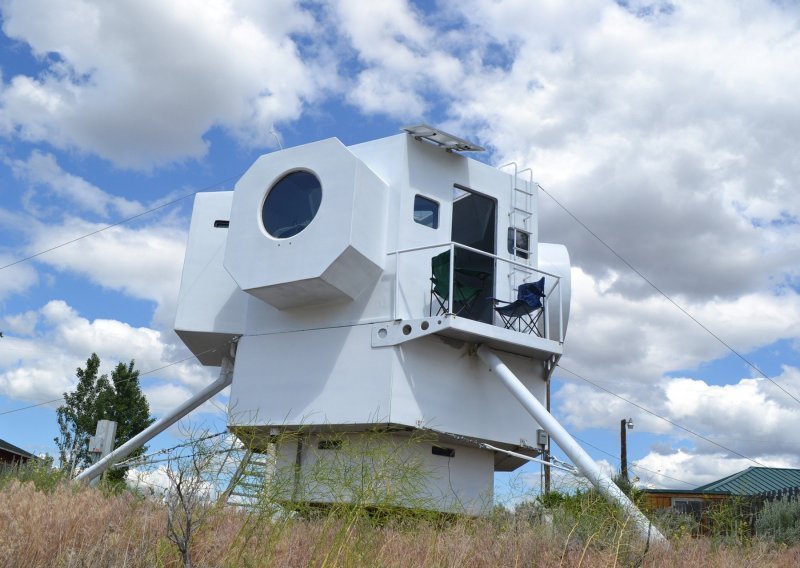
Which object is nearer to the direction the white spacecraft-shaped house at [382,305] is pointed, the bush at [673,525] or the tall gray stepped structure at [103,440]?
the bush

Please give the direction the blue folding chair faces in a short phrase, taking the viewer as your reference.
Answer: facing the viewer and to the left of the viewer

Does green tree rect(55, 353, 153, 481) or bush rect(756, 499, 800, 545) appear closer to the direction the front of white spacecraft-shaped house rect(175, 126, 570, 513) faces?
the bush

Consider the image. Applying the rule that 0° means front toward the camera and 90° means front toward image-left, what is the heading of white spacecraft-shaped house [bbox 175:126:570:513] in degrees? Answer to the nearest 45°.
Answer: approximately 315°

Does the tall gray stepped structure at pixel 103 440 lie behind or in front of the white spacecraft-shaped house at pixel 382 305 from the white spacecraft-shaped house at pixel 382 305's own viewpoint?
behind

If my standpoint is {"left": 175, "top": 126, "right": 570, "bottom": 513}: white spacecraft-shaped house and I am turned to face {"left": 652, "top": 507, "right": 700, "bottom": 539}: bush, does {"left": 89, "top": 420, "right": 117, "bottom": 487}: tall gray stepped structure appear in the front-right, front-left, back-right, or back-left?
back-right

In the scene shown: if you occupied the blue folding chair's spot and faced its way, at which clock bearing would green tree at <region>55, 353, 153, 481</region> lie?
The green tree is roughly at 3 o'clock from the blue folding chair.

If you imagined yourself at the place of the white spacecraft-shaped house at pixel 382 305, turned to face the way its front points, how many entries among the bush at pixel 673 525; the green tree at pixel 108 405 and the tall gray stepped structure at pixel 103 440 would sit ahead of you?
1

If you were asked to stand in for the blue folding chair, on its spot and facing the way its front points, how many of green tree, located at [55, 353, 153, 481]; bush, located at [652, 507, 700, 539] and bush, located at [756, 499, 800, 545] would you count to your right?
1

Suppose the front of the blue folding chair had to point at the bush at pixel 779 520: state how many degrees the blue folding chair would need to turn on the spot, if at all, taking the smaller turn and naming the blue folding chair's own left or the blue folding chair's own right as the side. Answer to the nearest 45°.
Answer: approximately 135° to the blue folding chair's own left
